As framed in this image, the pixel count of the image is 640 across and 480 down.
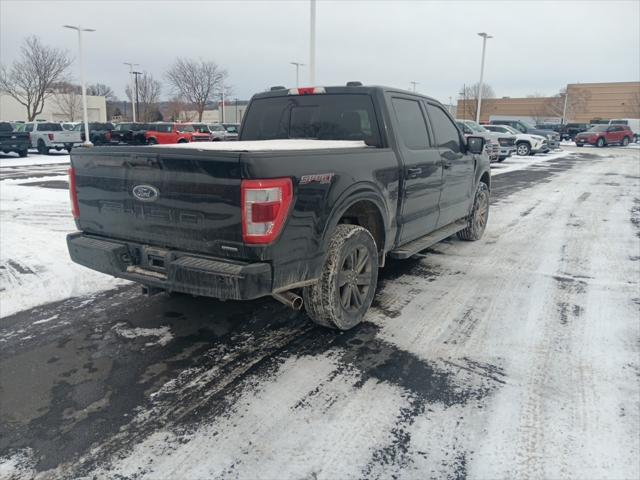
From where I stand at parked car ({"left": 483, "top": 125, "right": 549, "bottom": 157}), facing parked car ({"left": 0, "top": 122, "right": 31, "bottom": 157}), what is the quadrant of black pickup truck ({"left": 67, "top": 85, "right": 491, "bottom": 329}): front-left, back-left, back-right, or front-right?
front-left

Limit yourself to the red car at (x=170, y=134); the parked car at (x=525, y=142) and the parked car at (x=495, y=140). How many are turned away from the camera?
0

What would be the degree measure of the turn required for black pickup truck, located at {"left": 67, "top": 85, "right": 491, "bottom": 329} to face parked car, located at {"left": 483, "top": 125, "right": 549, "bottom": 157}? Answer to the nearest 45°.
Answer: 0° — it already faces it

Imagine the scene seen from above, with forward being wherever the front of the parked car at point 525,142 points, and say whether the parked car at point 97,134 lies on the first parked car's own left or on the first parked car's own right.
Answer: on the first parked car's own right

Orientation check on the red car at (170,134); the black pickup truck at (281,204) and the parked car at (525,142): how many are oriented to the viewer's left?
0

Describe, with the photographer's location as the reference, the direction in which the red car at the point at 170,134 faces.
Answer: facing the viewer and to the right of the viewer

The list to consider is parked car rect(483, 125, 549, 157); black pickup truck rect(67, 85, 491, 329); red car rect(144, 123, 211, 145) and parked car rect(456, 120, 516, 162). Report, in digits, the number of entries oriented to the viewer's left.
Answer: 0

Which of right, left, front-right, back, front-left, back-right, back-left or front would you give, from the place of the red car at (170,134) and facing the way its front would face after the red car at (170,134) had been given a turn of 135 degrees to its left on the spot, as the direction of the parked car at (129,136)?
left

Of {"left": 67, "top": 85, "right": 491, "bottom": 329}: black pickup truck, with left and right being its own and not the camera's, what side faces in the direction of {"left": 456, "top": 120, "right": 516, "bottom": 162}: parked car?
front

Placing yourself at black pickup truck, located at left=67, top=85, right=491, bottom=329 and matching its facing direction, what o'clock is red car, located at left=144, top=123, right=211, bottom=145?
The red car is roughly at 10 o'clock from the black pickup truck.

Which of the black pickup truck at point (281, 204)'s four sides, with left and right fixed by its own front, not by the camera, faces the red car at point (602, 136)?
front

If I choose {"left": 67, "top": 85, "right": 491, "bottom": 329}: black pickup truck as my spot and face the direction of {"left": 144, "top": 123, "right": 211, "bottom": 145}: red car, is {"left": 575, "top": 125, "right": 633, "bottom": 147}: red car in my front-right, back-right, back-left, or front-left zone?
front-right

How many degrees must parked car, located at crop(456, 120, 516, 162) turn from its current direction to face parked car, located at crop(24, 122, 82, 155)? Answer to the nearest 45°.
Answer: approximately 135° to its right

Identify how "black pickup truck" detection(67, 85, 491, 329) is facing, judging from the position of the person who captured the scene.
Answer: facing away from the viewer and to the right of the viewer

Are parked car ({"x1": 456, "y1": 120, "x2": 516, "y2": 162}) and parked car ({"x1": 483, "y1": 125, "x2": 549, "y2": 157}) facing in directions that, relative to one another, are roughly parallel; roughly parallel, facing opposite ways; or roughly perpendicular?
roughly parallel

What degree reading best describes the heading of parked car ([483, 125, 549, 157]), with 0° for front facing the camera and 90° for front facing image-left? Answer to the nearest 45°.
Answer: approximately 315°
